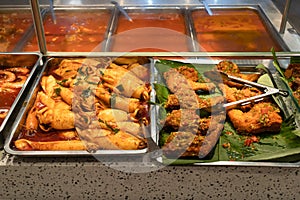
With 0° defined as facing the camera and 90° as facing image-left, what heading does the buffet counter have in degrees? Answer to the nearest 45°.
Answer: approximately 0°
